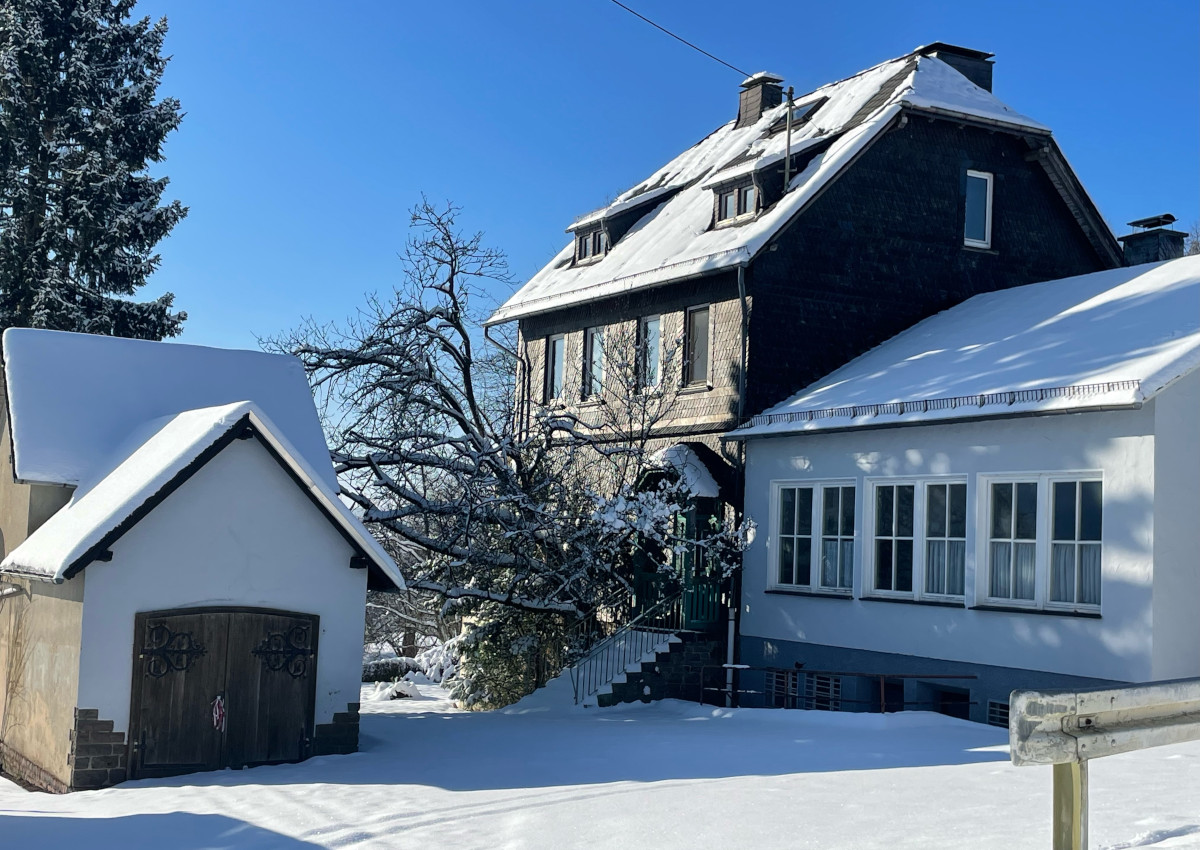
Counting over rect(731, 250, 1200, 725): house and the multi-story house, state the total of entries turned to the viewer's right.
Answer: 0

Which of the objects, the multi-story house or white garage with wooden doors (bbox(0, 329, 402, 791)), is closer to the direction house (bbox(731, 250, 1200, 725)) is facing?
the white garage with wooden doors

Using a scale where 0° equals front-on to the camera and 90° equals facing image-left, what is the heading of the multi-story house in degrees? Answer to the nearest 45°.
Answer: approximately 45°

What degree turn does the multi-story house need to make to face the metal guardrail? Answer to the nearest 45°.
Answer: approximately 45° to its left

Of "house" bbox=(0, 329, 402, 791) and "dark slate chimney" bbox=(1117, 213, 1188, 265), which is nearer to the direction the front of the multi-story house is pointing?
the house

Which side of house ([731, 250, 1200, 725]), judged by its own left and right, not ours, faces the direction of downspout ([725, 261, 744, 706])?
right

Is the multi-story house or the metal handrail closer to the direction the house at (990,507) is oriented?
the metal handrail
